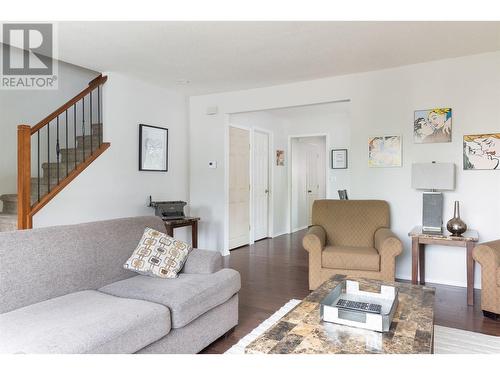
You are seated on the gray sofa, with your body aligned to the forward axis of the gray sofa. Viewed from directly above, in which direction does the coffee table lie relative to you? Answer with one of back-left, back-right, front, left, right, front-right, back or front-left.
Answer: front

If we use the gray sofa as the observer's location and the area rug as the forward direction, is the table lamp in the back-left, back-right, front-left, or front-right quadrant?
front-left

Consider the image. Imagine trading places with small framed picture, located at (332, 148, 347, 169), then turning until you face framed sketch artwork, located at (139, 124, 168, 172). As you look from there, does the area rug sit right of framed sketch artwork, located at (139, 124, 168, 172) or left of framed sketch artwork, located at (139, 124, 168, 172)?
left

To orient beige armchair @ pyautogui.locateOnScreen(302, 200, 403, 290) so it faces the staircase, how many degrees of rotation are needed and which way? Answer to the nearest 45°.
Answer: approximately 90° to its right

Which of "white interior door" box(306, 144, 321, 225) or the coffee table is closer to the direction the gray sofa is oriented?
the coffee table

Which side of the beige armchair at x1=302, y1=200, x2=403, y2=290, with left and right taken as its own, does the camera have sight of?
front

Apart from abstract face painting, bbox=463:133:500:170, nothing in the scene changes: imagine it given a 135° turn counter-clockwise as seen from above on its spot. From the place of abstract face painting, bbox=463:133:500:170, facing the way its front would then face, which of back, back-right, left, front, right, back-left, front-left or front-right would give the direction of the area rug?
back-right

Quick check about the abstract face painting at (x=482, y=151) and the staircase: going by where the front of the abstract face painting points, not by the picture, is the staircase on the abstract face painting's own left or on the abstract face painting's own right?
on the abstract face painting's own right

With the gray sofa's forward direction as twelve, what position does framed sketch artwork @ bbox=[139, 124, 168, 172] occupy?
The framed sketch artwork is roughly at 8 o'clock from the gray sofa.

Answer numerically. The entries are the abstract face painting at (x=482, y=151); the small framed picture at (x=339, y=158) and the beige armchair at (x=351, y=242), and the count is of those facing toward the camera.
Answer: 3

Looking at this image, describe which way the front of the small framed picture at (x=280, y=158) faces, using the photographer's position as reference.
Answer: facing the viewer

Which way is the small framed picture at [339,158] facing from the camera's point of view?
toward the camera

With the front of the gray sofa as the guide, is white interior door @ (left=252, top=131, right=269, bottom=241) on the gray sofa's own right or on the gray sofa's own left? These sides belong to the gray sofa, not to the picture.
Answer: on the gray sofa's own left

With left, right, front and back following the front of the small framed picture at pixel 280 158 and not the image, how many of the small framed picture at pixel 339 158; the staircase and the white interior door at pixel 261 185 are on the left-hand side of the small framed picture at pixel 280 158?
1

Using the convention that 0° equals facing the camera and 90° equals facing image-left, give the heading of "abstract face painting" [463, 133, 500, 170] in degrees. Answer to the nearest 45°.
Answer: approximately 0°
